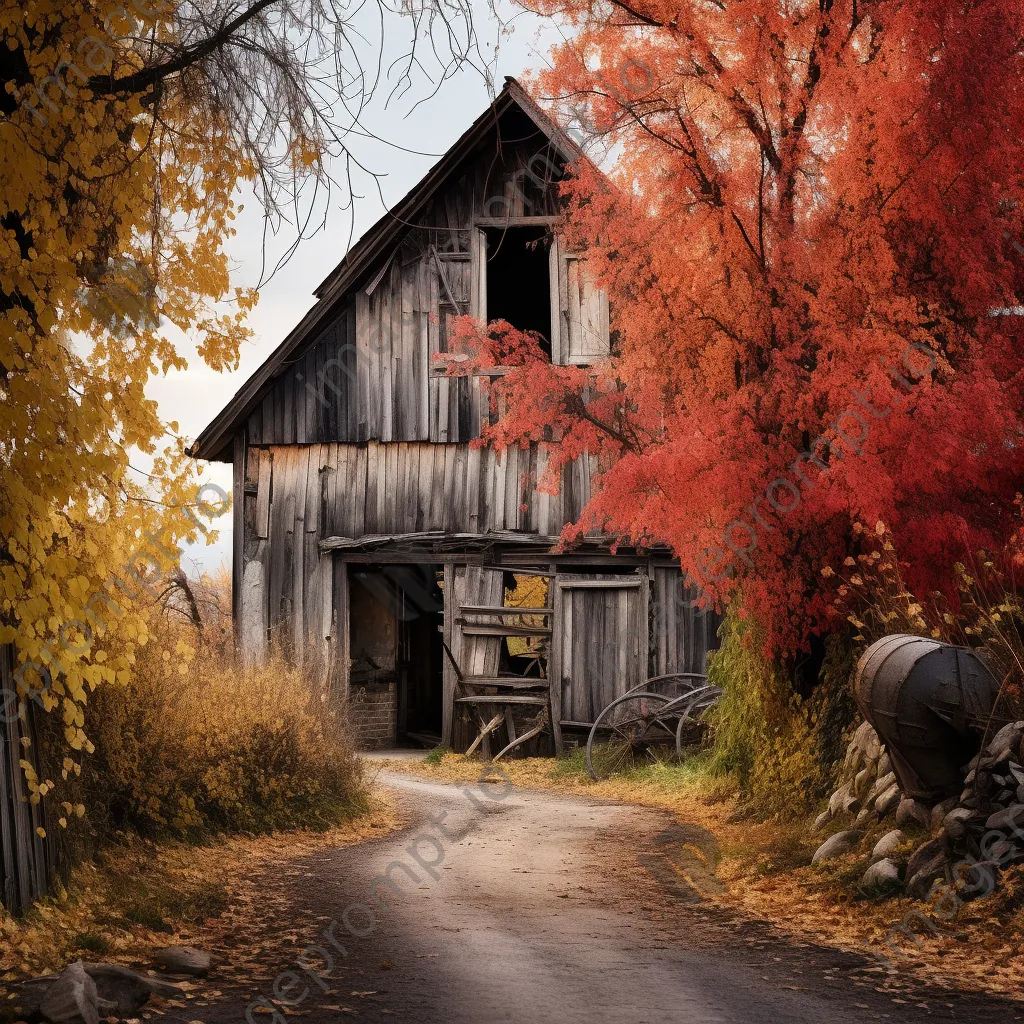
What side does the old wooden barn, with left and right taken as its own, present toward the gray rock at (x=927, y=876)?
front

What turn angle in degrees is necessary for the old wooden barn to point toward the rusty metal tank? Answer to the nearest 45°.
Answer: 0° — it already faces it

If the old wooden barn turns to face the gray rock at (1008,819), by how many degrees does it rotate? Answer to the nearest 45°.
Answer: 0° — it already faces it

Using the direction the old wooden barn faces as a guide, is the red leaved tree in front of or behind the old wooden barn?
in front

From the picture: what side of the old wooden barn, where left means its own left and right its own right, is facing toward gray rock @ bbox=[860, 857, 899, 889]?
front

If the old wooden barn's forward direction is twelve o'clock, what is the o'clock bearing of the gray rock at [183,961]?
The gray rock is roughly at 12 o'clock from the old wooden barn.

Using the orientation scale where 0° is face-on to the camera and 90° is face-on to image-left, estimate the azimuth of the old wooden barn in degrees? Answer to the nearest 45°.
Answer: approximately 0°

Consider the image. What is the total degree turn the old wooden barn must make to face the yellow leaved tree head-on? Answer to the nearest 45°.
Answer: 0° — it already faces it

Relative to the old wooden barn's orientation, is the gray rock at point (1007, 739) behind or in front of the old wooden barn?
in front
